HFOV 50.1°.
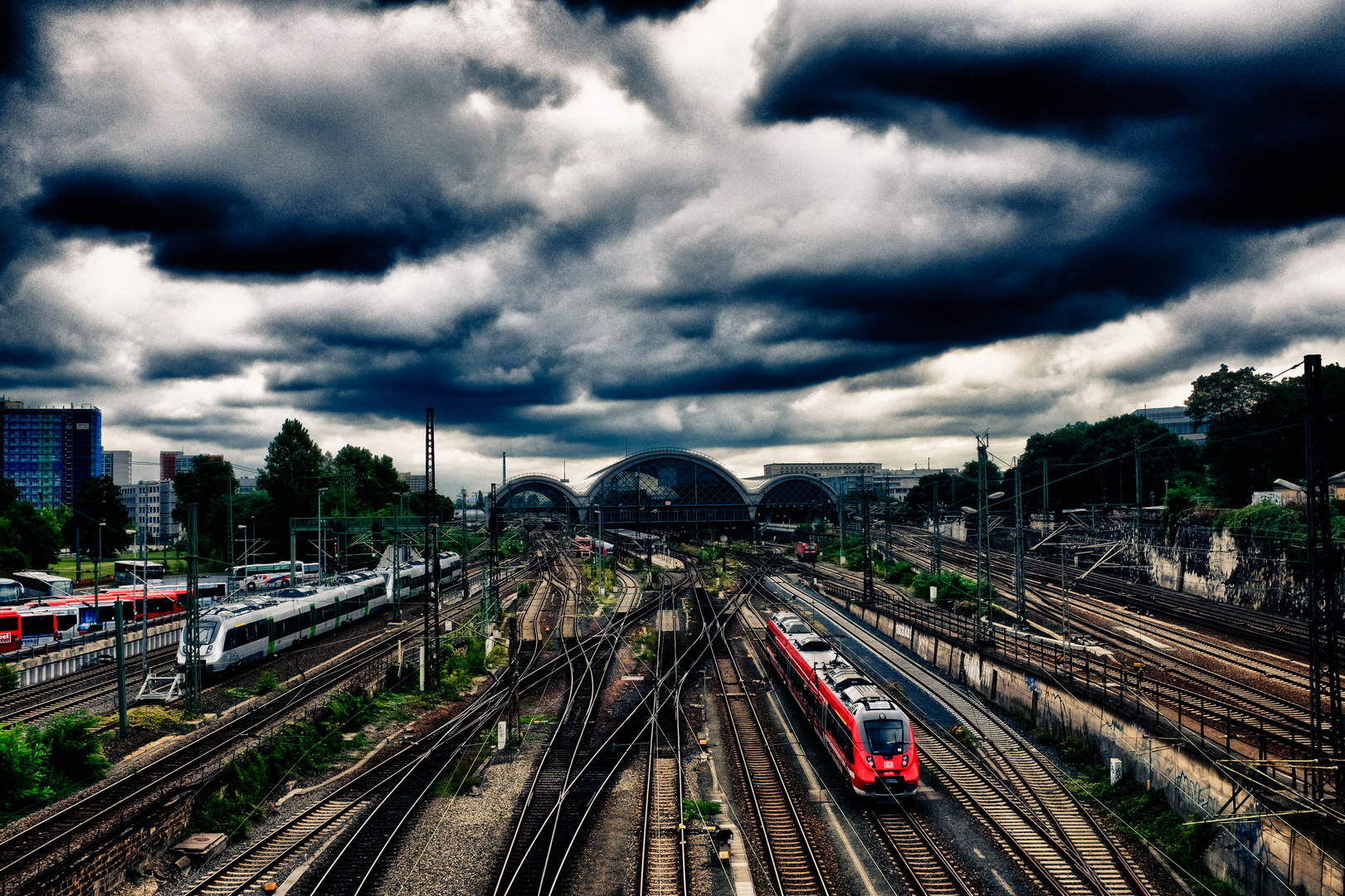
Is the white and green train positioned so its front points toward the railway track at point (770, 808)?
no

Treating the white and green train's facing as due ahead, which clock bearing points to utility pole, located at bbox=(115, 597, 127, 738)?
The utility pole is roughly at 11 o'clock from the white and green train.

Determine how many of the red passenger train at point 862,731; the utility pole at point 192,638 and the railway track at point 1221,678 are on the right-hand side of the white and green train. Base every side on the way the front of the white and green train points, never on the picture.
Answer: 0

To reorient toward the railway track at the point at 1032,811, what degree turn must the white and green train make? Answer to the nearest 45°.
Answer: approximately 90° to its left

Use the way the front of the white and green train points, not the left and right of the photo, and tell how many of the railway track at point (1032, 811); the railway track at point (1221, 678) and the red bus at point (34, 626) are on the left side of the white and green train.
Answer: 2

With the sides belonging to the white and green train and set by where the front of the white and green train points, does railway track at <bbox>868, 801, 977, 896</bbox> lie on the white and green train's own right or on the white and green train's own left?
on the white and green train's own left

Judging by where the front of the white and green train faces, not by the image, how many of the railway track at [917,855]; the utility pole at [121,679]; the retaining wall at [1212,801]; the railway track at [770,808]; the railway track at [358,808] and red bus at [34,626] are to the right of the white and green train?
1

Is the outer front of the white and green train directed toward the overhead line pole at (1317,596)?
no

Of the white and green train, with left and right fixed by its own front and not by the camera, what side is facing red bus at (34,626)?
front

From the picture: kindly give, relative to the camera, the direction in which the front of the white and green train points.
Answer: facing the viewer and to the left of the viewer

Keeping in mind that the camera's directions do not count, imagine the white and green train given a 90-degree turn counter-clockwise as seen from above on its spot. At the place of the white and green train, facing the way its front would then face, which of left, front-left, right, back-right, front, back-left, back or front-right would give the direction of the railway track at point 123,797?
front-right

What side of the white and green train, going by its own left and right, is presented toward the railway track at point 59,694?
front

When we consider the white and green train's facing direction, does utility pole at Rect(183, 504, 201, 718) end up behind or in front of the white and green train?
in front

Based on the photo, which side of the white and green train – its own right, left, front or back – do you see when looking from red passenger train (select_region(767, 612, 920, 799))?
left
